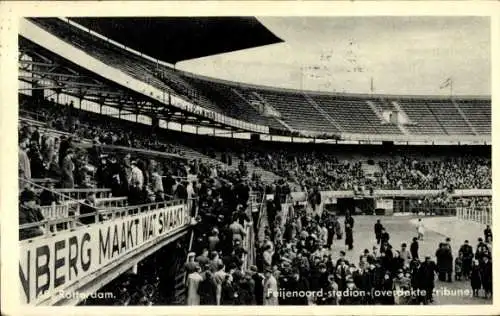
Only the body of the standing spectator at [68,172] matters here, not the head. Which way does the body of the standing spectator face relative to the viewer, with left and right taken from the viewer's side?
facing to the right of the viewer

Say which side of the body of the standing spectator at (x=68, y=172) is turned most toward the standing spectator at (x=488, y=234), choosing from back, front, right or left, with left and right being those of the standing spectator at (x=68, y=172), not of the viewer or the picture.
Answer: front

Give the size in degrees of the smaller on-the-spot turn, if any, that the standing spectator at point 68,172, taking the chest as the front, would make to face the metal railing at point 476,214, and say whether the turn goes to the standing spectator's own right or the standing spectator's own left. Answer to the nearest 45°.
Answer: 0° — they already face it
